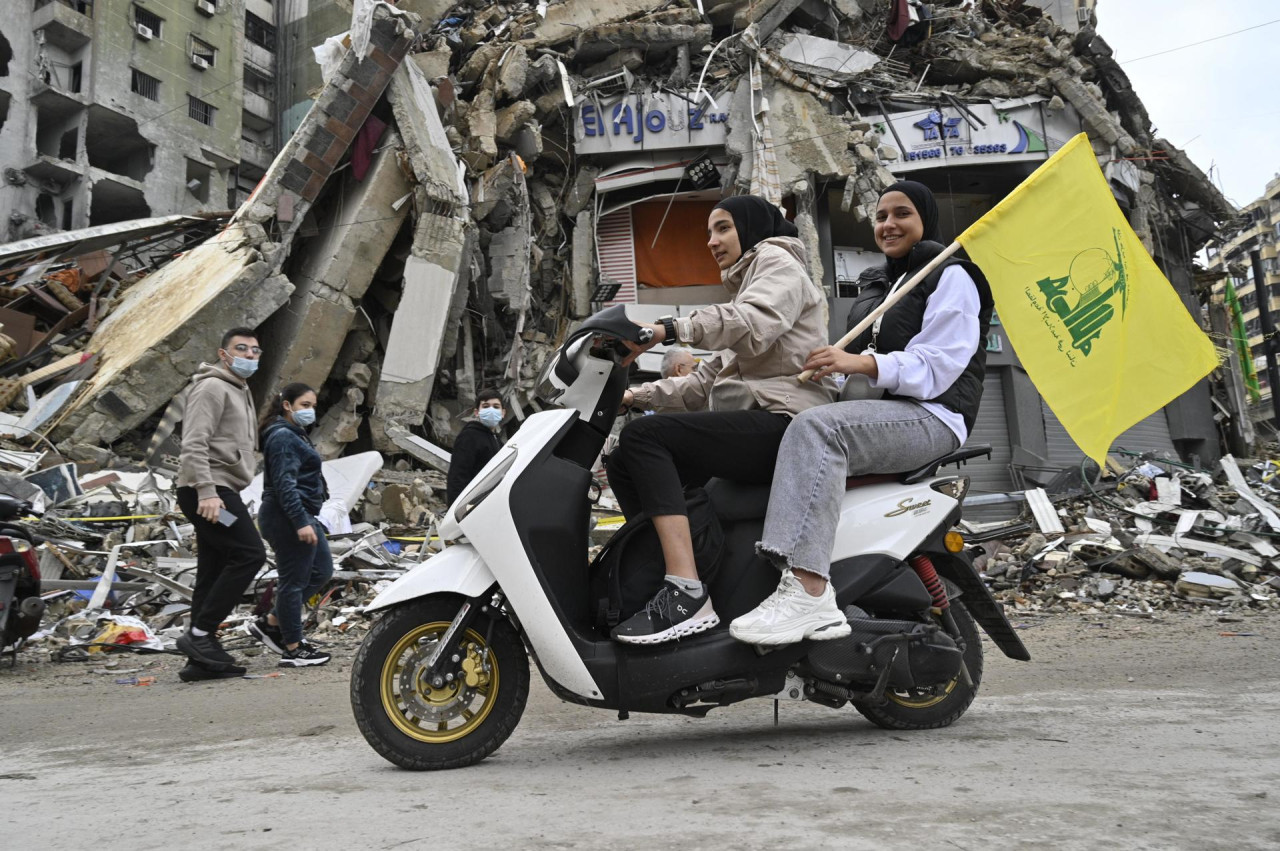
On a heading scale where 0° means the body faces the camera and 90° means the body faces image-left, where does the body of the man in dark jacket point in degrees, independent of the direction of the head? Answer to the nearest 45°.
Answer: approximately 315°

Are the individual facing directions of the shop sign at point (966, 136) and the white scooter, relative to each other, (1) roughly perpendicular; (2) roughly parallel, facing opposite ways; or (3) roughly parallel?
roughly perpendicular

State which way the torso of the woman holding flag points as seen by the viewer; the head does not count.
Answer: to the viewer's left

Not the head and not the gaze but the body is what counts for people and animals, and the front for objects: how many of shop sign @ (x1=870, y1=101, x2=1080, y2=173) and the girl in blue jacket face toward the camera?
1

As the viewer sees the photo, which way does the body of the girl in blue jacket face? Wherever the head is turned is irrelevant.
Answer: to the viewer's right

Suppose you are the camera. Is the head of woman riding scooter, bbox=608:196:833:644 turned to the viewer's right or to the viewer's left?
to the viewer's left

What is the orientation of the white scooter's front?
to the viewer's left

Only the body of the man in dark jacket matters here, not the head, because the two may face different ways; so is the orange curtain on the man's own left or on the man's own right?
on the man's own left

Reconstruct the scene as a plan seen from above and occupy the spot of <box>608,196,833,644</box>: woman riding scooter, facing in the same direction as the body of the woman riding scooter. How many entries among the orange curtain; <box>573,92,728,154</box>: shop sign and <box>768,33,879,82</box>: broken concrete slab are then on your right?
3

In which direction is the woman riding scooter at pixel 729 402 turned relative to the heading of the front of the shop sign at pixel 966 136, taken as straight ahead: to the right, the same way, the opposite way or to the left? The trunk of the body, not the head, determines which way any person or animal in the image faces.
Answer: to the right

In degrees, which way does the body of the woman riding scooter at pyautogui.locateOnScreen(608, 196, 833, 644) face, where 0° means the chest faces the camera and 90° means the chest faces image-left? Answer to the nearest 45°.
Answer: approximately 90°
